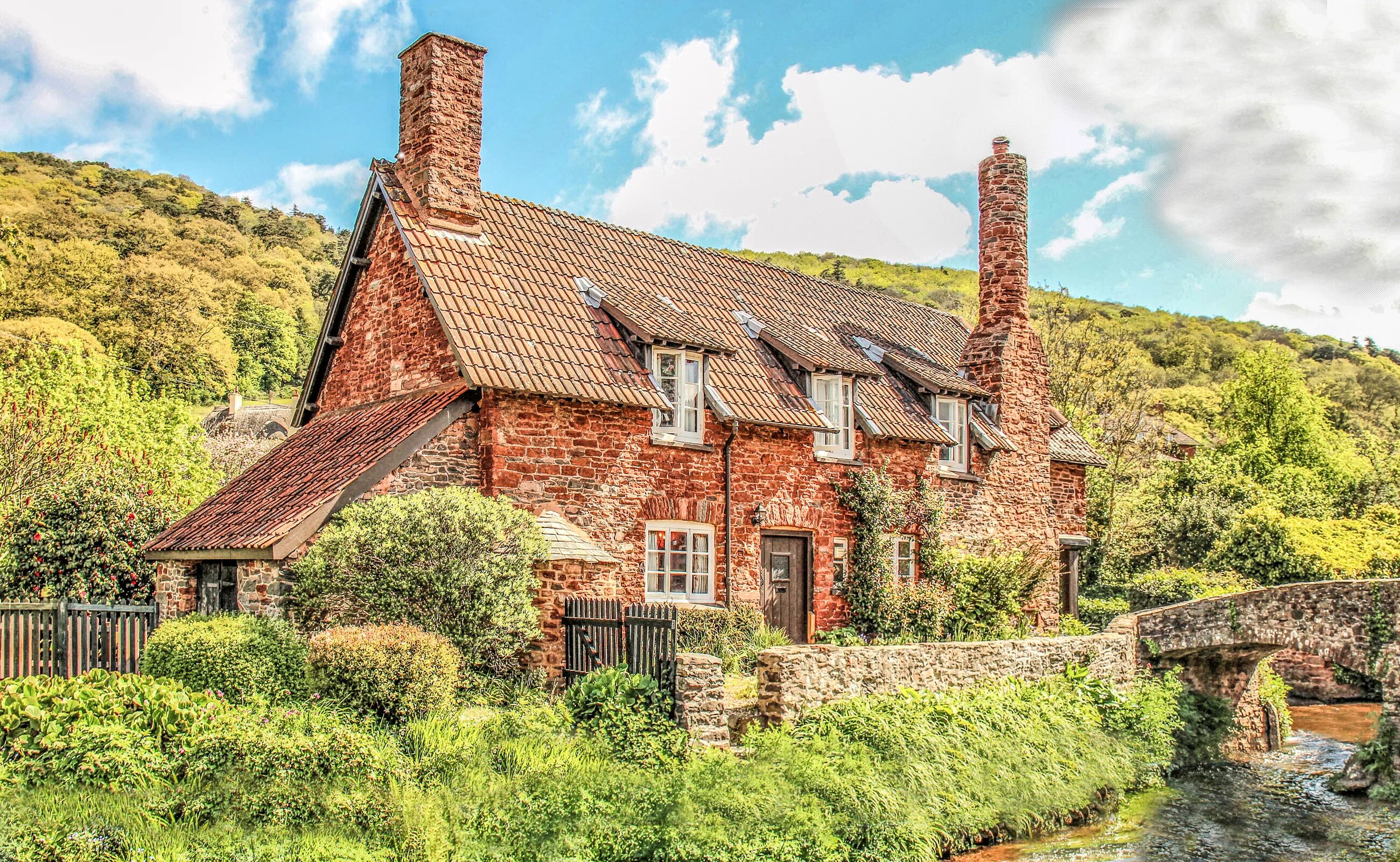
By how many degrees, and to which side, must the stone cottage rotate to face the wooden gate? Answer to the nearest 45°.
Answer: approximately 45° to its right

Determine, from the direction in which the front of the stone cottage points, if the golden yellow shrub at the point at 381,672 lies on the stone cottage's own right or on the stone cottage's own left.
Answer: on the stone cottage's own right

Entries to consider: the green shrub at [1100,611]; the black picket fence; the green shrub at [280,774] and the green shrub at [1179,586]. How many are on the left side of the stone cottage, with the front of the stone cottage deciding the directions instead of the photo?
2

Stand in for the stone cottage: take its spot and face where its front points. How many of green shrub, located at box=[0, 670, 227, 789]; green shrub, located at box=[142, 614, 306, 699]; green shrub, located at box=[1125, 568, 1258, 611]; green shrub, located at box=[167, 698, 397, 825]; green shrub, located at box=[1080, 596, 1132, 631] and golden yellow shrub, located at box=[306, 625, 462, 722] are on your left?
2

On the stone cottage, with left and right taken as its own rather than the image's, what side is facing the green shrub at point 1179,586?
left

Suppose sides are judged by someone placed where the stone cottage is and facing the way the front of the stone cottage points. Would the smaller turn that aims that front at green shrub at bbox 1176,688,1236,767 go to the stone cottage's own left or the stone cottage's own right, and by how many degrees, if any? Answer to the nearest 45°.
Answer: approximately 45° to the stone cottage's own left

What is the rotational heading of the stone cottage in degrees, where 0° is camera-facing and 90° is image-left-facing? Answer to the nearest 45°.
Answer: approximately 315°

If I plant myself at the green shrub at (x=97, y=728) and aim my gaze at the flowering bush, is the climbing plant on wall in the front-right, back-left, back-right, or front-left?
front-right

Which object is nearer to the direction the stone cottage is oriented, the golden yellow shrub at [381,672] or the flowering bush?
the golden yellow shrub

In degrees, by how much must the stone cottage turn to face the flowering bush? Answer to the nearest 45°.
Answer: approximately 135° to its right
